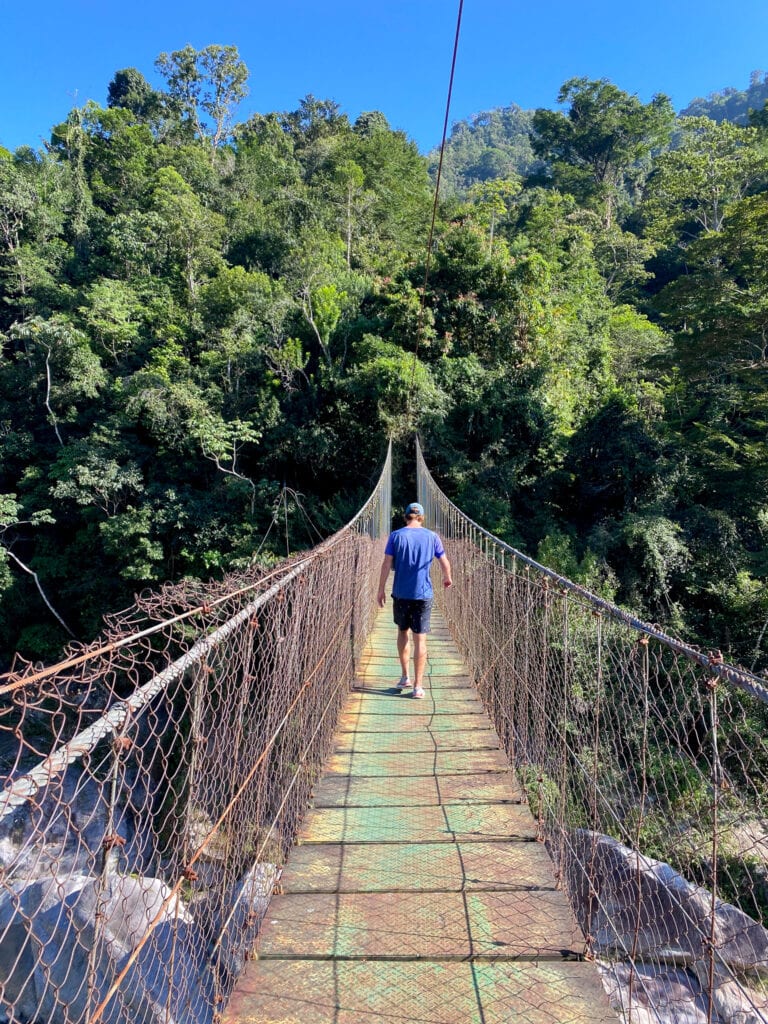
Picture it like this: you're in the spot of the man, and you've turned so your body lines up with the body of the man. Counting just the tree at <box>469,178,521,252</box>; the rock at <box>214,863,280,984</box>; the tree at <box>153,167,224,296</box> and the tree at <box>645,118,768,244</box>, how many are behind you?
1

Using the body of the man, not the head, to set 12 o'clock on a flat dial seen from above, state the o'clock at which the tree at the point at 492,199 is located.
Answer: The tree is roughly at 12 o'clock from the man.

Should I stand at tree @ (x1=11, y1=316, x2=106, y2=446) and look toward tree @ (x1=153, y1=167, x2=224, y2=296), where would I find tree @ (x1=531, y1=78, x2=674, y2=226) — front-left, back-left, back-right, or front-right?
front-right

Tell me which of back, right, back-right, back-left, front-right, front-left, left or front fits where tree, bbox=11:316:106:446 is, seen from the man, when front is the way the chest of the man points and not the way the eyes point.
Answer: front-left

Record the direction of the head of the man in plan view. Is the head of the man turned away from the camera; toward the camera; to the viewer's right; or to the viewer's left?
away from the camera

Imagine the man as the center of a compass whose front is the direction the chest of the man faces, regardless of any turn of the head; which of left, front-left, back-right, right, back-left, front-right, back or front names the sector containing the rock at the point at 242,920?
back

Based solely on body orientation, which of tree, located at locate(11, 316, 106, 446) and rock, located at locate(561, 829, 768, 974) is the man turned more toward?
the tree

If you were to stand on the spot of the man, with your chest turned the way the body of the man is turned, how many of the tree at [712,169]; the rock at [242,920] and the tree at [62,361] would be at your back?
1

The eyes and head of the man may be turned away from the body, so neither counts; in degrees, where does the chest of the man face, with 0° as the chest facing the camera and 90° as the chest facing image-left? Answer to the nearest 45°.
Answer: approximately 180°

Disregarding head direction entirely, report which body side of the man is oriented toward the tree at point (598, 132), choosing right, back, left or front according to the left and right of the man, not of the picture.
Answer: front

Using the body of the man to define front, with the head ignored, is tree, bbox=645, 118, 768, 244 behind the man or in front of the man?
in front
